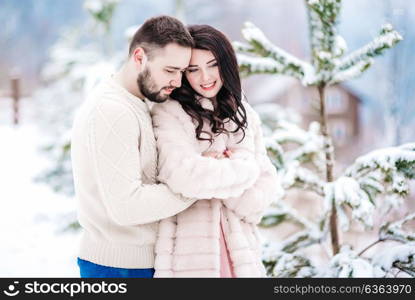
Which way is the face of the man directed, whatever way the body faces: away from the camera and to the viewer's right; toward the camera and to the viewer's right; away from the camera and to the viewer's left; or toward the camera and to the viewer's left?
toward the camera and to the viewer's right

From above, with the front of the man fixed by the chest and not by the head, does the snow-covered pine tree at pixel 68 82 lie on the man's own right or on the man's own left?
on the man's own left

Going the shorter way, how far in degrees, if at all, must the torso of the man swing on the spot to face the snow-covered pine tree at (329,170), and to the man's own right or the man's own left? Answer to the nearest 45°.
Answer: approximately 45° to the man's own left

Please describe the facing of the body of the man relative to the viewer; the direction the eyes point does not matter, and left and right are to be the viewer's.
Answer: facing to the right of the viewer
